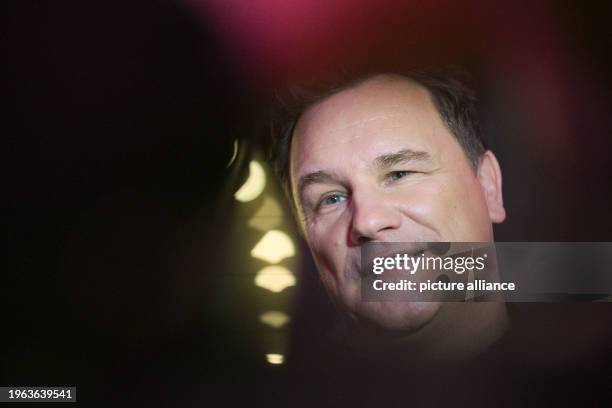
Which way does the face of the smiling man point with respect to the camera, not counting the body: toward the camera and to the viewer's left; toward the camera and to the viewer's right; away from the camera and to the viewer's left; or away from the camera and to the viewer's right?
toward the camera and to the viewer's left
